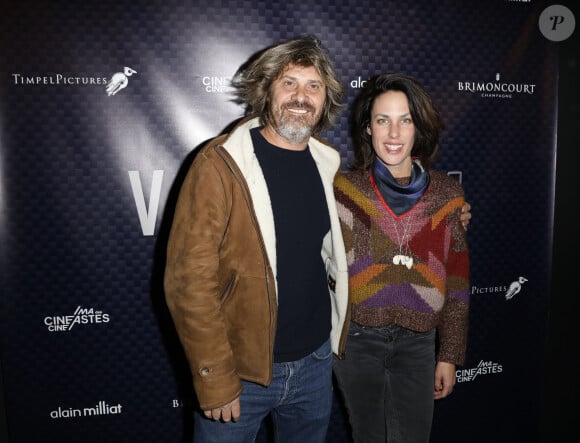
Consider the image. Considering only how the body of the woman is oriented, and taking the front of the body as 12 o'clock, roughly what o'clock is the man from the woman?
The man is roughly at 2 o'clock from the woman.

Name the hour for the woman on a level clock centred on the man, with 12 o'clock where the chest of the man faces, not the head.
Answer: The woman is roughly at 10 o'clock from the man.

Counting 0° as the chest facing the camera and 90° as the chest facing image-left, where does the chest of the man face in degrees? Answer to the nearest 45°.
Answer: approximately 315°

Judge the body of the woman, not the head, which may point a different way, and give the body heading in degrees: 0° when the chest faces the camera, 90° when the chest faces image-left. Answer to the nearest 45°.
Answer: approximately 0°
